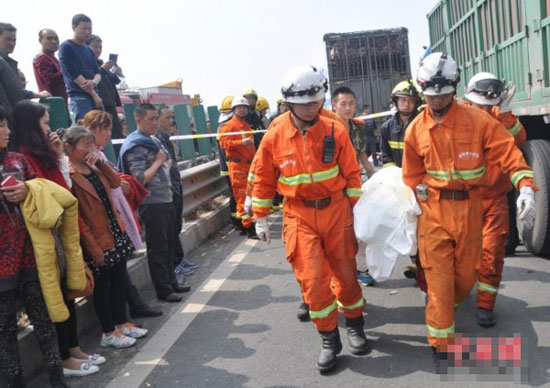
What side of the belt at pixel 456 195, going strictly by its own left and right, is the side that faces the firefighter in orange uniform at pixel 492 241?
back

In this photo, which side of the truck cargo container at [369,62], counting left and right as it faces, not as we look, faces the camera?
back

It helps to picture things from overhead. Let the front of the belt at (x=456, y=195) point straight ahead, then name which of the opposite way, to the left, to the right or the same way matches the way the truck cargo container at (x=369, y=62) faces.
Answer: the opposite way

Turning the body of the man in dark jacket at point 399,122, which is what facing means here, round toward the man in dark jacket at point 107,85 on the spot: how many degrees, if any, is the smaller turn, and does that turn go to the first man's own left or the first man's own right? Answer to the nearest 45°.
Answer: approximately 135° to the first man's own right

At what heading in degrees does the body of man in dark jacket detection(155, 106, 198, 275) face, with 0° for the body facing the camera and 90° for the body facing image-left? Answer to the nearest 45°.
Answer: approximately 270°

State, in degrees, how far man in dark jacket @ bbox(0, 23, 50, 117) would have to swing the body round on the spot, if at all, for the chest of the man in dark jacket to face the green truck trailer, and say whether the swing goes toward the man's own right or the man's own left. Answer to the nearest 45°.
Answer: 0° — they already face it

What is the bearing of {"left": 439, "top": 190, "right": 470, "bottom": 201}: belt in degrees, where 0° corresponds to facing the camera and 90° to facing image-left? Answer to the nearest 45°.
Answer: approximately 0°

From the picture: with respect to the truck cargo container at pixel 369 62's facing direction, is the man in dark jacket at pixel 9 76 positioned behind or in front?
behind

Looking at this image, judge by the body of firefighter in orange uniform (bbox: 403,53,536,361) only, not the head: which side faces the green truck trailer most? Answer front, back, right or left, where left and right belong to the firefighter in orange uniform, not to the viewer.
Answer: back

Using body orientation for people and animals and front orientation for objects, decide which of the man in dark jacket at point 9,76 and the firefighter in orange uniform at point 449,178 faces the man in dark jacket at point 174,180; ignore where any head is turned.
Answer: the man in dark jacket at point 9,76

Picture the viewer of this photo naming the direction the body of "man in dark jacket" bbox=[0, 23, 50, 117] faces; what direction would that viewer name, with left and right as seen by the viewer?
facing to the right of the viewer

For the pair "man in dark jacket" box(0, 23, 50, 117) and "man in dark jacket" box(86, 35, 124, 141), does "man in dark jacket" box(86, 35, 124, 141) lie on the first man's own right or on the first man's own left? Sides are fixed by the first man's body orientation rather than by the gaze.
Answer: on the first man's own left

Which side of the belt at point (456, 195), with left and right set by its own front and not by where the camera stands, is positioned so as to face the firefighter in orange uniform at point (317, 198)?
right
